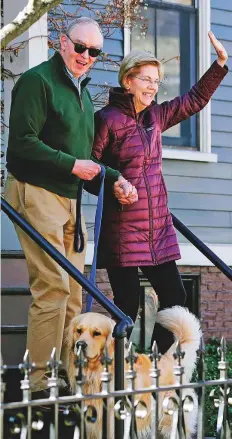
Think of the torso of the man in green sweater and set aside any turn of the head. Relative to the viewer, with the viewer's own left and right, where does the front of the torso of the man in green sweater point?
facing the viewer and to the right of the viewer

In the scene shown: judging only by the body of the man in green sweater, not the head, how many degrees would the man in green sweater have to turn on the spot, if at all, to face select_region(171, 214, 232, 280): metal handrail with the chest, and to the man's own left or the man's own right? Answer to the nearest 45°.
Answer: approximately 90° to the man's own left
